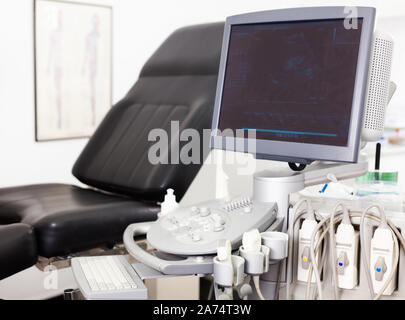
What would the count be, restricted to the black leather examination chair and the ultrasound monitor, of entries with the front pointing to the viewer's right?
0

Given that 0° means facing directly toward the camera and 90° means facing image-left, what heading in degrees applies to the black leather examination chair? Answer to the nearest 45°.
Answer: approximately 45°

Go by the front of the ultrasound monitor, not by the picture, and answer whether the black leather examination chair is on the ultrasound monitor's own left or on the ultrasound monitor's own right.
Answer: on the ultrasound monitor's own right

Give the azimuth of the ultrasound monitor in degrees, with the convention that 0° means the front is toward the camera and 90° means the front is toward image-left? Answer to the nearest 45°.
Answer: approximately 45°

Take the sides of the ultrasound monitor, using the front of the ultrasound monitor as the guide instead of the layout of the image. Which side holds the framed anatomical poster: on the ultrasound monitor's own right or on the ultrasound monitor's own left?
on the ultrasound monitor's own right

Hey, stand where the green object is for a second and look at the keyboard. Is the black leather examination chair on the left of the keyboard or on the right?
right

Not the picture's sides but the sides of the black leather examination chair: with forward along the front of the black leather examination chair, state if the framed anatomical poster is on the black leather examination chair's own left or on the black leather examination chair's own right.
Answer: on the black leather examination chair's own right

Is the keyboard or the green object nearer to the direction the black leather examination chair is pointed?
the keyboard
